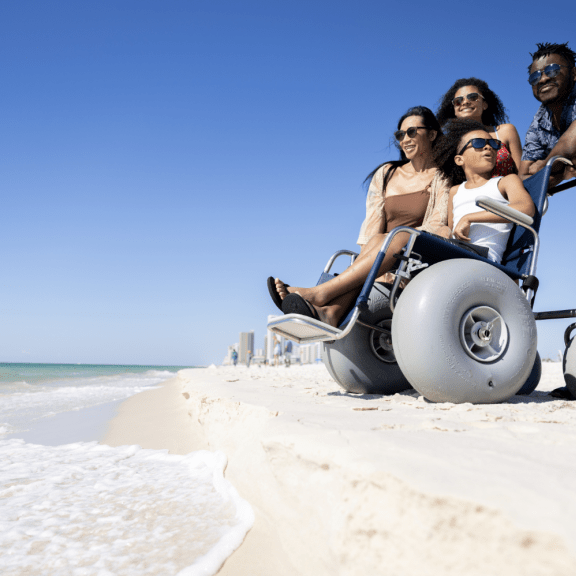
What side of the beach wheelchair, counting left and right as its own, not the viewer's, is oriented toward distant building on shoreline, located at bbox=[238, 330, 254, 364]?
right

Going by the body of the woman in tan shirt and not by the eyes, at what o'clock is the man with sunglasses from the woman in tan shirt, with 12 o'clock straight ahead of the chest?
The man with sunglasses is roughly at 8 o'clock from the woman in tan shirt.

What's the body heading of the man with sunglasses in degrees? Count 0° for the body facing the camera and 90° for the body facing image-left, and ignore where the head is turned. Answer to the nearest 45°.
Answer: approximately 45°

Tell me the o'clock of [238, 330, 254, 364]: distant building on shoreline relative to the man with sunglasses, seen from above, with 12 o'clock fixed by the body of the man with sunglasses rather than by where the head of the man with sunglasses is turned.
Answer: The distant building on shoreline is roughly at 3 o'clock from the man with sunglasses.

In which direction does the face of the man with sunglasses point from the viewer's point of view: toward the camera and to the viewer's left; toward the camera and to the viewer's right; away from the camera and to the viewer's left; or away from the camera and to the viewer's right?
toward the camera and to the viewer's left

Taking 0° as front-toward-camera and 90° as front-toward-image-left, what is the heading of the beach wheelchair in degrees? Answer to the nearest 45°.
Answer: approximately 45°

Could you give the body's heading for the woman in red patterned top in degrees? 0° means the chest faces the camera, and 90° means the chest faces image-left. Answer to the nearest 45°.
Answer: approximately 45°
